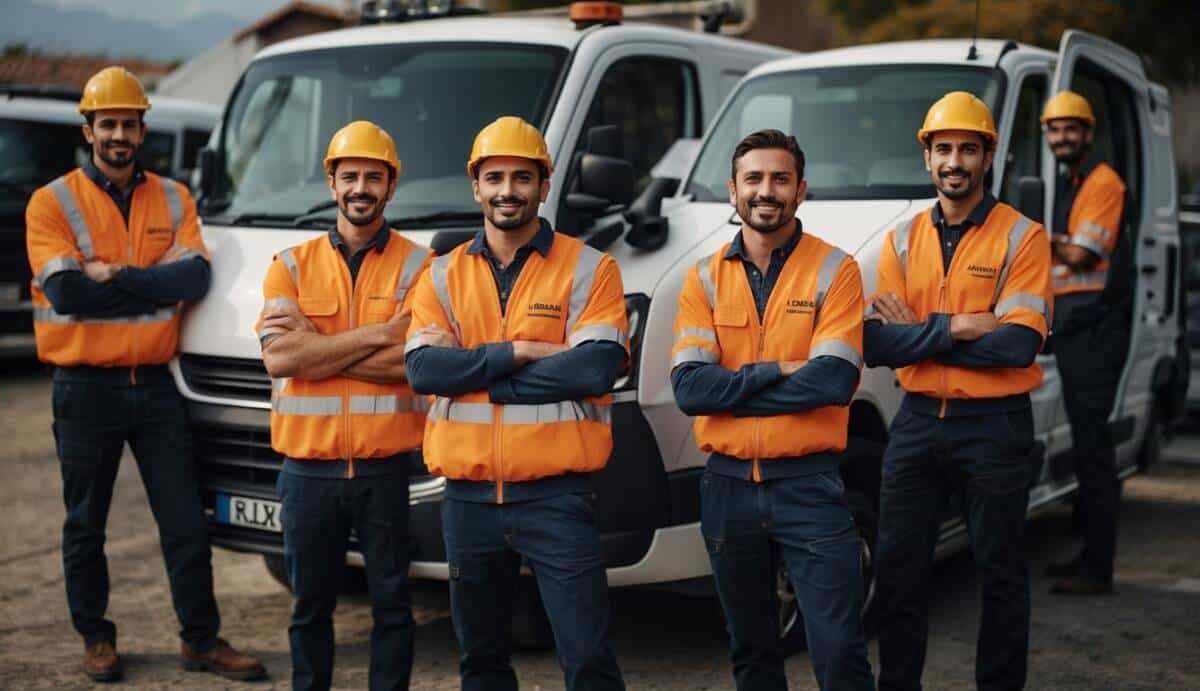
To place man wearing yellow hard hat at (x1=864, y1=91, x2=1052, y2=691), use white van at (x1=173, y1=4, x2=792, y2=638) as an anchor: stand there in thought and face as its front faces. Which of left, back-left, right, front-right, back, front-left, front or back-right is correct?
left

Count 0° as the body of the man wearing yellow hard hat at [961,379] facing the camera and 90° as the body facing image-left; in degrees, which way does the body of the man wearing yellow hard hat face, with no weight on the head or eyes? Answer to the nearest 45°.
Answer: approximately 0°

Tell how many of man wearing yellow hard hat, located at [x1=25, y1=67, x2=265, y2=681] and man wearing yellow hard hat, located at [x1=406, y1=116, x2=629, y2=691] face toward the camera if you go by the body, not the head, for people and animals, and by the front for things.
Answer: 2

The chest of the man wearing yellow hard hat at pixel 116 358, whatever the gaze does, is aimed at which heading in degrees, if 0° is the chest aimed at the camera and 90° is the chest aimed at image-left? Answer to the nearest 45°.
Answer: approximately 0°

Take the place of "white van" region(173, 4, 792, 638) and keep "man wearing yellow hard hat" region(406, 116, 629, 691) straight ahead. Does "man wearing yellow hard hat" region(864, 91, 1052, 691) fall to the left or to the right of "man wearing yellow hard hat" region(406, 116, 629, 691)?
left

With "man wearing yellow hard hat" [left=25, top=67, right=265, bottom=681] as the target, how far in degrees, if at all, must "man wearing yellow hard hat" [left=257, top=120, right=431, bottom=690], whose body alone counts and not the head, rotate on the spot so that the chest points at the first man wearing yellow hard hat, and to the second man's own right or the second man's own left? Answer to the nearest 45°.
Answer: approximately 135° to the second man's own right

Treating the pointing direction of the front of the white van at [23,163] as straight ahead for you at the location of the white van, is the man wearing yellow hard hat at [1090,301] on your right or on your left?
on your left

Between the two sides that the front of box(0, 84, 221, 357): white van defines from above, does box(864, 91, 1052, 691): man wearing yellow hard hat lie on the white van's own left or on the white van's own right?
on the white van's own left

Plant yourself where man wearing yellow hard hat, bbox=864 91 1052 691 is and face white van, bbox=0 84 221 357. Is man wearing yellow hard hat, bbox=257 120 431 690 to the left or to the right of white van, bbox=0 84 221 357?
left
